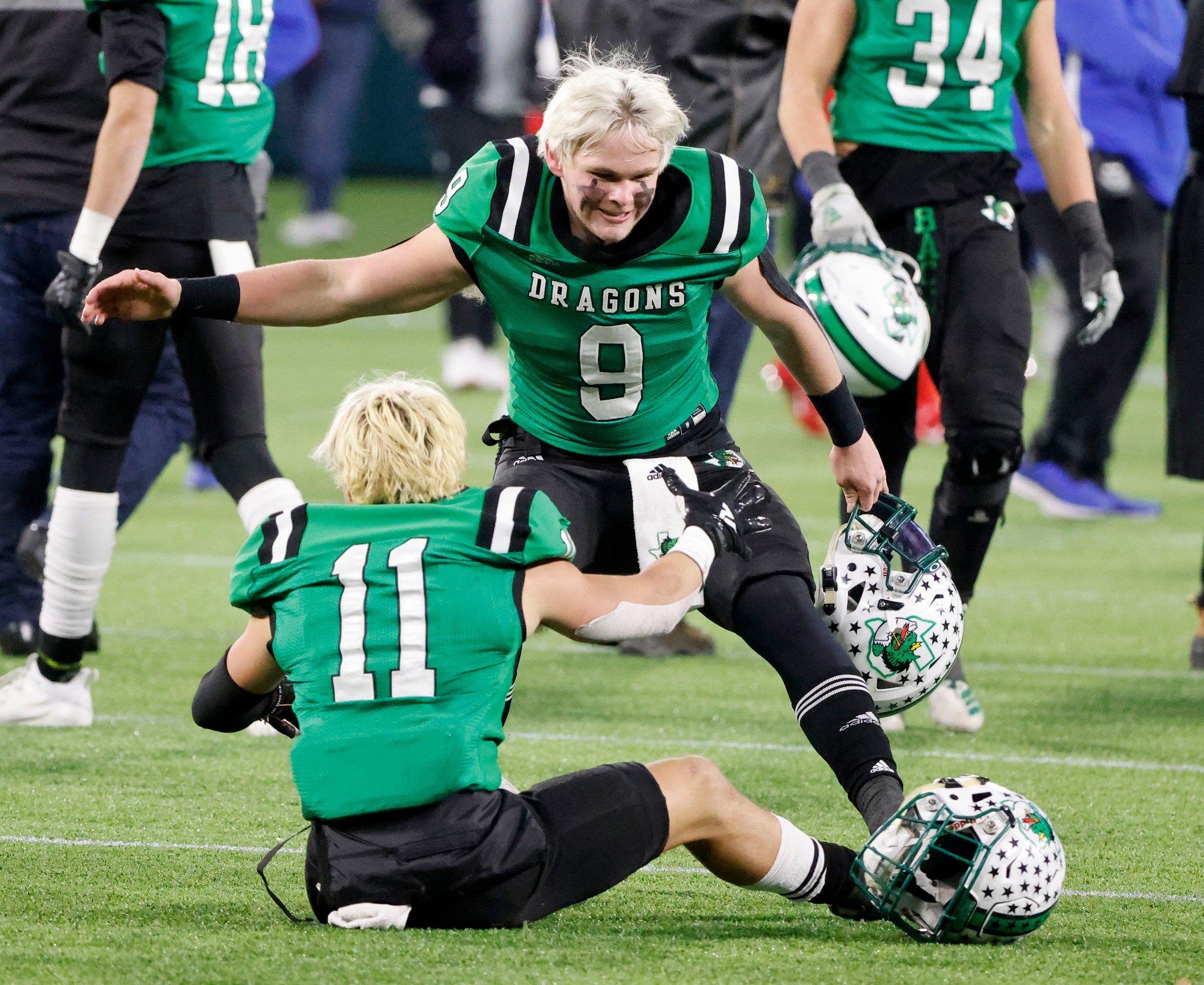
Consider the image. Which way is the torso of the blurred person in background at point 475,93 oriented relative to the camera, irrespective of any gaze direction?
toward the camera

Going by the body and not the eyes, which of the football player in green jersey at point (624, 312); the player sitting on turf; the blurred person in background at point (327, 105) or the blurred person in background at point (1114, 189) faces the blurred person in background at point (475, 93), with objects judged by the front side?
the player sitting on turf

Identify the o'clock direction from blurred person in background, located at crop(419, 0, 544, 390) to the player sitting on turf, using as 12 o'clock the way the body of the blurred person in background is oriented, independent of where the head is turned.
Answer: The player sitting on turf is roughly at 12 o'clock from the blurred person in background.

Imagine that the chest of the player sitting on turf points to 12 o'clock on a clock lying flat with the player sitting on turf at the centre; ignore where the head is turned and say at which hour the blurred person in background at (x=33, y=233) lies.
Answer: The blurred person in background is roughly at 11 o'clock from the player sitting on turf.

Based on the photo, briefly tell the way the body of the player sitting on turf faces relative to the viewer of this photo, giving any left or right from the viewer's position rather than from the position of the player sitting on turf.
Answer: facing away from the viewer

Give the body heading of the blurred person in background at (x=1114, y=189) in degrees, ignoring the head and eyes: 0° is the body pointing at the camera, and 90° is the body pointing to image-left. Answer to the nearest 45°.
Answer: approximately 270°

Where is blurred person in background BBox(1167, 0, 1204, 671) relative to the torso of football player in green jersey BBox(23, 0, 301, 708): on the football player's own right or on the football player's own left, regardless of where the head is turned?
on the football player's own right

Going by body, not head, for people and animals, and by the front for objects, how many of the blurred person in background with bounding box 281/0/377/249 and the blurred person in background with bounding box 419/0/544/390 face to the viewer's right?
0

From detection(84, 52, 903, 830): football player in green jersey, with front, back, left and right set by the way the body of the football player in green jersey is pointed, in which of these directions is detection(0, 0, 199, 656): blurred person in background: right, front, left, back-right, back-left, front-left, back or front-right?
back-right

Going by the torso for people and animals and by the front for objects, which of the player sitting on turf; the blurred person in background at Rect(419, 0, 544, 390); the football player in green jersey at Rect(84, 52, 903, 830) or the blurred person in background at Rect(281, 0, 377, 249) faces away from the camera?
the player sitting on turf

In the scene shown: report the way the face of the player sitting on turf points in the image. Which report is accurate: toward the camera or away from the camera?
away from the camera
